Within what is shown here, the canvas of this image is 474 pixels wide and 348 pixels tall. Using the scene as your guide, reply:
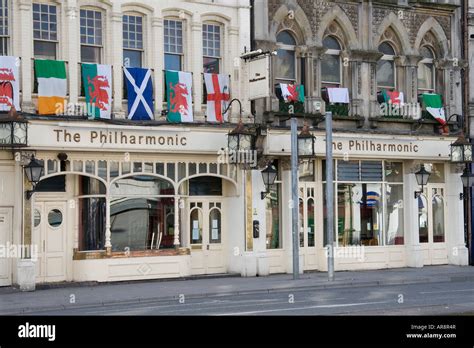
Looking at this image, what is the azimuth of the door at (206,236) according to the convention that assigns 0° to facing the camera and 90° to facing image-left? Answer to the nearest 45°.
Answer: approximately 0°

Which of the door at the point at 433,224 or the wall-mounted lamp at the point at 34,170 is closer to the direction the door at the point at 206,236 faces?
the wall-mounted lamp
